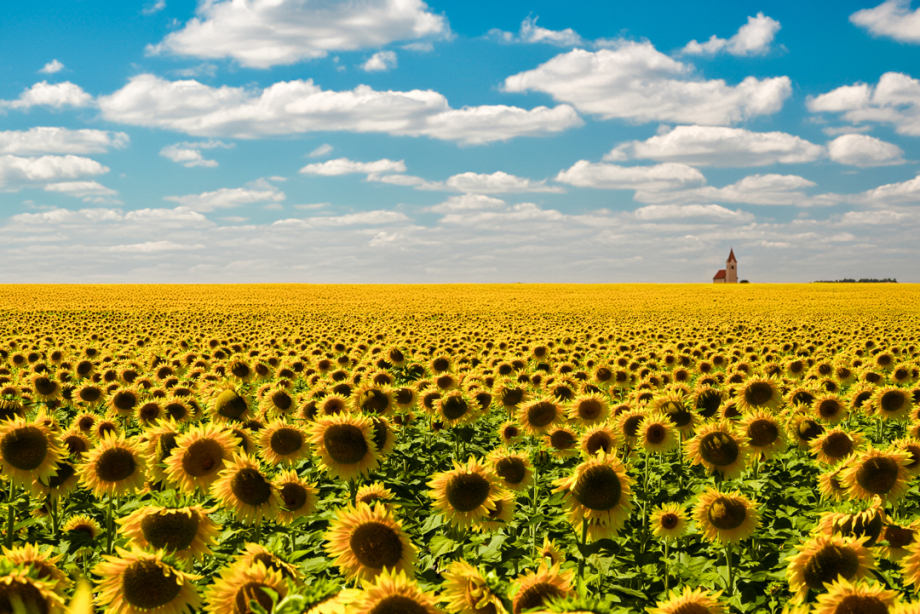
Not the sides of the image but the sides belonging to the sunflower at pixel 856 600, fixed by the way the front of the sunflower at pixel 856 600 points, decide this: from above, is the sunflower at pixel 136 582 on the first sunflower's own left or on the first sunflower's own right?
on the first sunflower's own right

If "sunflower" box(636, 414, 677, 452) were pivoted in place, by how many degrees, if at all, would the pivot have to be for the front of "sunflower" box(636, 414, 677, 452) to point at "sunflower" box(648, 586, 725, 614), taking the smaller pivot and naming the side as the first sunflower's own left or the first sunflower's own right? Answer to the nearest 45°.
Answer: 0° — it already faces it

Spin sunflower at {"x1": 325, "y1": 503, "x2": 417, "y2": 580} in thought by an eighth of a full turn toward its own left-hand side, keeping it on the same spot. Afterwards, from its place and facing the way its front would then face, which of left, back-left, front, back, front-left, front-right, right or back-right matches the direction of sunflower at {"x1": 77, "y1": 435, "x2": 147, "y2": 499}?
back

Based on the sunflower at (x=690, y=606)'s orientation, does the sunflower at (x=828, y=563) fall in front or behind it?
behind

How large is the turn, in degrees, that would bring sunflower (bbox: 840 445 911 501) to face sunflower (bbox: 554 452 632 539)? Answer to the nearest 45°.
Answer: approximately 45° to its right

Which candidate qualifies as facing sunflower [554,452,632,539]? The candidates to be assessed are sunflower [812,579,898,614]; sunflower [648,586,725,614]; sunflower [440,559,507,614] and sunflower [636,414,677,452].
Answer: sunflower [636,414,677,452]

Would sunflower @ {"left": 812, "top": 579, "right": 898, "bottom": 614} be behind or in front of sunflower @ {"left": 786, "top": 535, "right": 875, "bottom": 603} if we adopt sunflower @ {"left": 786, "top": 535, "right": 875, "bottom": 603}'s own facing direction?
in front

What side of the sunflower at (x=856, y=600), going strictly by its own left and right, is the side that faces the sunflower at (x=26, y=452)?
right

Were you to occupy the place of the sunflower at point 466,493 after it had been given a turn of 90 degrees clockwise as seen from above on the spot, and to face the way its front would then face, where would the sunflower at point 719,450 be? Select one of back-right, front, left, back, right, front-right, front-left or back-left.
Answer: back-right

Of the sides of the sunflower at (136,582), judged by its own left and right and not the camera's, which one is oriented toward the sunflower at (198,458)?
back
